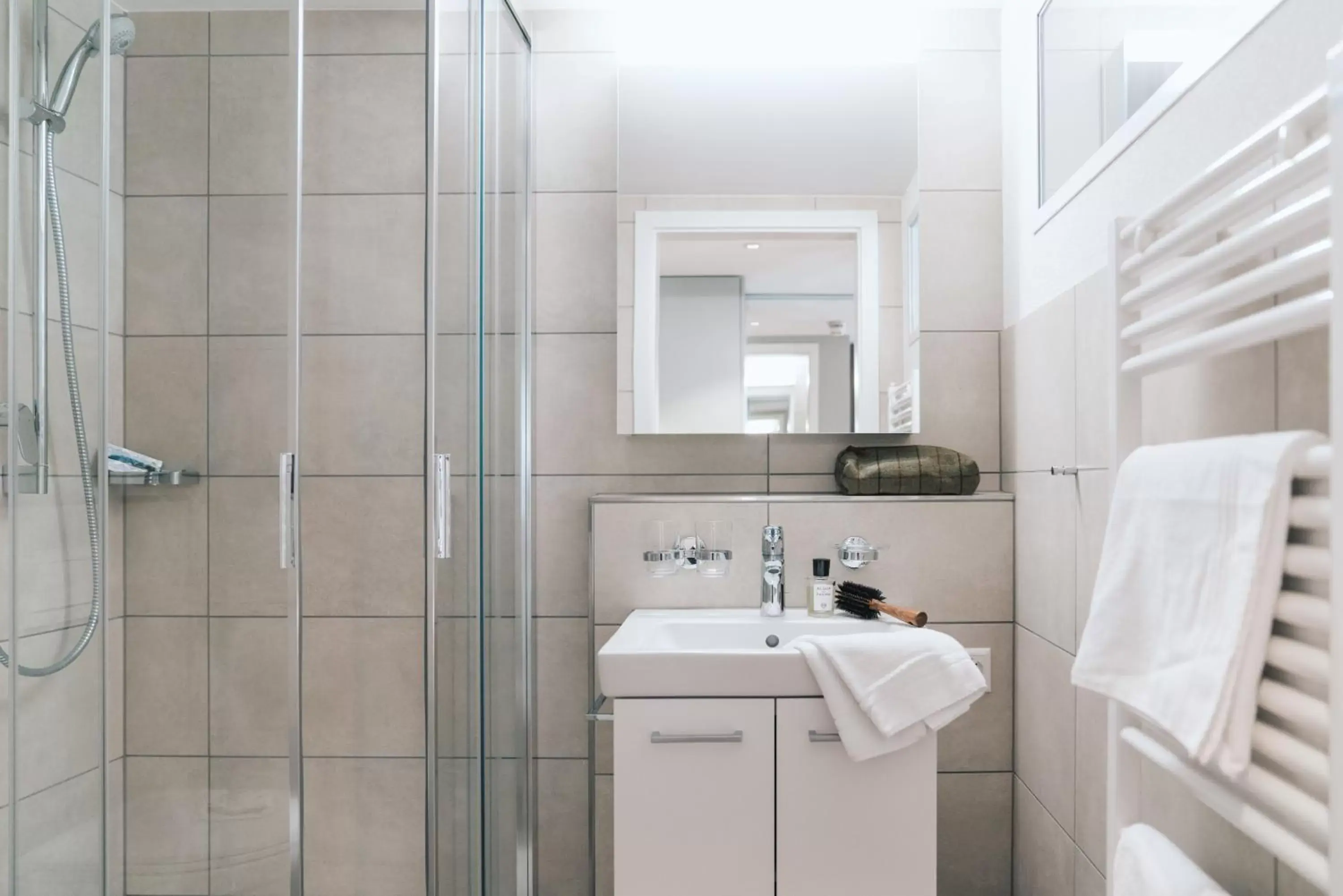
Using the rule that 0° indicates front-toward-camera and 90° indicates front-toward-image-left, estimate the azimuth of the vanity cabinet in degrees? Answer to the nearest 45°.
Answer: approximately 0°

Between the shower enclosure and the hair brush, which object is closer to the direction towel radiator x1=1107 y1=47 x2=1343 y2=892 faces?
the shower enclosure

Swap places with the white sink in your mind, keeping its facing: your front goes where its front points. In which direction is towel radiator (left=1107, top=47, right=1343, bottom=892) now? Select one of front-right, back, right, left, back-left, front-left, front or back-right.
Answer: front-left
